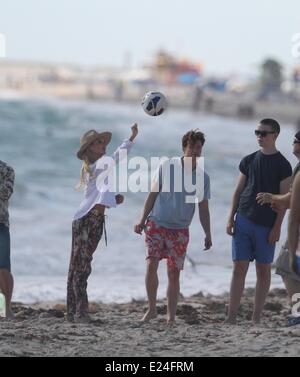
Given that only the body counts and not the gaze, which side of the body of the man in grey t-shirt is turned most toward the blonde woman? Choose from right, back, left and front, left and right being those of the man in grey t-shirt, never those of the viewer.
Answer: right

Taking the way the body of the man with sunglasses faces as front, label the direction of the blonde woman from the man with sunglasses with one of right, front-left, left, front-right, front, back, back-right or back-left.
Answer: front-right

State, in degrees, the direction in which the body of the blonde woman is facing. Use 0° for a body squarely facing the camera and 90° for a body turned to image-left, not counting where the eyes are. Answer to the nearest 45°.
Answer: approximately 270°

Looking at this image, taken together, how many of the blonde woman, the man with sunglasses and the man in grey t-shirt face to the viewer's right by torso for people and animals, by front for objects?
1

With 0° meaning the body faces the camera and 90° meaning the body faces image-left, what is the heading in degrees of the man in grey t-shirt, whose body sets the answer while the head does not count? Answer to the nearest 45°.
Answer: approximately 0°

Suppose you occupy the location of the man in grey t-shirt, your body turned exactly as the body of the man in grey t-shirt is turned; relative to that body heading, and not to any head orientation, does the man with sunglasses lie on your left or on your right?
on your left

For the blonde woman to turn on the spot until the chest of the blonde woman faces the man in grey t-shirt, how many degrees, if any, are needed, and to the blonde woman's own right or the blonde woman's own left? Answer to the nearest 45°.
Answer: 0° — they already face them

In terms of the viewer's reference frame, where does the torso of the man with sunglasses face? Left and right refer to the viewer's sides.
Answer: facing the viewer and to the left of the viewer
